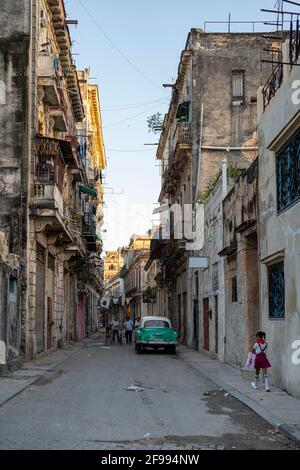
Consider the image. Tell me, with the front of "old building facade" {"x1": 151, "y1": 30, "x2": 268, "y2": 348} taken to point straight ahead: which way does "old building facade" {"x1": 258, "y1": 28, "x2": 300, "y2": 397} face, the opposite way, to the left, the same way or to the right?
the same way

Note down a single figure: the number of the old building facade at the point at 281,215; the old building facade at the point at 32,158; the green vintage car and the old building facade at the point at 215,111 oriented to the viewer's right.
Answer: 1

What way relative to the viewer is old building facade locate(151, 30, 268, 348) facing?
to the viewer's left

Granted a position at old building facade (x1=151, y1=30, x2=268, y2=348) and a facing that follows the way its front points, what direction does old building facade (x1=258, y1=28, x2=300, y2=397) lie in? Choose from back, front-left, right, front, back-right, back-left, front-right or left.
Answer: left

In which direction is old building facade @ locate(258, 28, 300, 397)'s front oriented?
to the viewer's left

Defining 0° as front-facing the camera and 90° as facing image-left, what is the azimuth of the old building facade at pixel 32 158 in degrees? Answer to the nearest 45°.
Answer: approximately 270°

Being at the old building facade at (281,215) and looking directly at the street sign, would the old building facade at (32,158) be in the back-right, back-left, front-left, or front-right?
front-left

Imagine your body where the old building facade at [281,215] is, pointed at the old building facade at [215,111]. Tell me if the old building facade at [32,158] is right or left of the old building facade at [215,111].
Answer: left

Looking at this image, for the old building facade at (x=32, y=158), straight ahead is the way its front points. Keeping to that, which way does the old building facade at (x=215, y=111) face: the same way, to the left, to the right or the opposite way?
the opposite way
